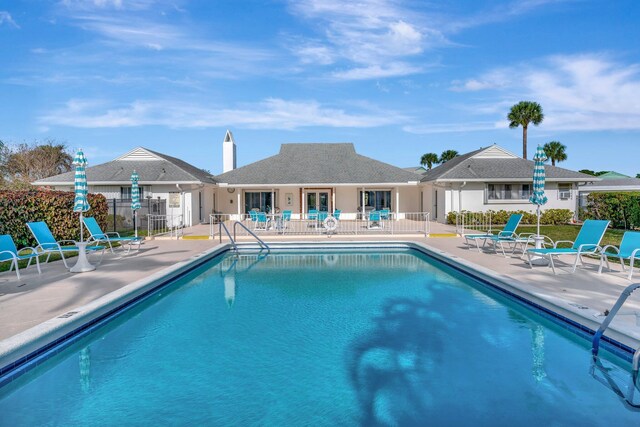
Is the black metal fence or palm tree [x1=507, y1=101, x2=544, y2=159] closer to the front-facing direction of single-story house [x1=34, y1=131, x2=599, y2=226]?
the black metal fence

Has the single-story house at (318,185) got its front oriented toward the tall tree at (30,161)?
no

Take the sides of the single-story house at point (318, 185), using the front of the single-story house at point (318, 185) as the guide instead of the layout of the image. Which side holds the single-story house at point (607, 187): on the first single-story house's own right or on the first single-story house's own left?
on the first single-story house's own left

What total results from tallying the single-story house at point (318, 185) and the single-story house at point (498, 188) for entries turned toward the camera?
2

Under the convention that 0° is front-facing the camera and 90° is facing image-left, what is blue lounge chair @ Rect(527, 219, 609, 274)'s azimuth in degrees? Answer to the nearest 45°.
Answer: approximately 45°

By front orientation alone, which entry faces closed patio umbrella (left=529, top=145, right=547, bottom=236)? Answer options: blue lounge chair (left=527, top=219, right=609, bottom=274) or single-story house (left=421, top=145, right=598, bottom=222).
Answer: the single-story house

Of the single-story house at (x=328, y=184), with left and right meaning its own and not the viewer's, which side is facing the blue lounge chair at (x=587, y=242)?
front

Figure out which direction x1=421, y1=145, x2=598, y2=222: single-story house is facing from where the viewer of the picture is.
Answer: facing the viewer

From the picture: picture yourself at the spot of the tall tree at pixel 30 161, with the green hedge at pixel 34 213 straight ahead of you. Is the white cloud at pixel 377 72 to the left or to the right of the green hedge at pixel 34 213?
left

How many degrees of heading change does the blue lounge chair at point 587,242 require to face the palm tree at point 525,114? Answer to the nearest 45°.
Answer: approximately 135° to its right

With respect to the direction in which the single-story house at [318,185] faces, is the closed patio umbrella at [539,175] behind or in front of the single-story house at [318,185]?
in front

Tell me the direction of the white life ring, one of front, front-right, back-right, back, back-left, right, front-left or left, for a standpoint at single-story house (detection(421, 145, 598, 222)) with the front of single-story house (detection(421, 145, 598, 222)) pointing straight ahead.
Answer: front-right

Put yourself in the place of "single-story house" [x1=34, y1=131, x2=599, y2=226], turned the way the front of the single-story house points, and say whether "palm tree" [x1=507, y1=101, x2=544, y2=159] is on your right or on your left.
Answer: on your left

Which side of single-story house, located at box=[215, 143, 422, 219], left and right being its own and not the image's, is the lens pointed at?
front

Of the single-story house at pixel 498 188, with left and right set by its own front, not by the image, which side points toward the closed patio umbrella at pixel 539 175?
front
